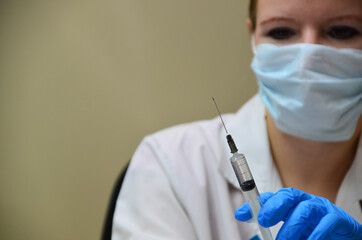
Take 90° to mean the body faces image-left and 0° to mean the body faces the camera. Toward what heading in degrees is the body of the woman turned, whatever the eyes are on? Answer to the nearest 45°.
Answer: approximately 0°
